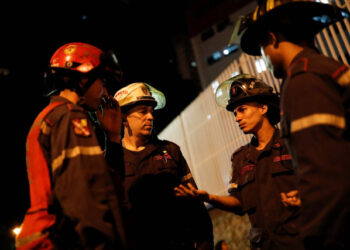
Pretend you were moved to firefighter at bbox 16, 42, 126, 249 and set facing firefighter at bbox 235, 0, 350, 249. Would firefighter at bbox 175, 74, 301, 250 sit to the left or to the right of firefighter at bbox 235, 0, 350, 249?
left

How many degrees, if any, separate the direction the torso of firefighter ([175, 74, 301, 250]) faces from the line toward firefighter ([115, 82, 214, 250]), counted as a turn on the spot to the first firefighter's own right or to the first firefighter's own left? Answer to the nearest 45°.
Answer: approximately 45° to the first firefighter's own right

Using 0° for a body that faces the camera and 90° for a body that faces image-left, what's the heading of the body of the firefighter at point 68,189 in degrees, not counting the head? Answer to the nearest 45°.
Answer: approximately 270°

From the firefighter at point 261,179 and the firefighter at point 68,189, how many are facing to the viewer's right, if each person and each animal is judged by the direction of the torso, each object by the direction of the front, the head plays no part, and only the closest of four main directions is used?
1

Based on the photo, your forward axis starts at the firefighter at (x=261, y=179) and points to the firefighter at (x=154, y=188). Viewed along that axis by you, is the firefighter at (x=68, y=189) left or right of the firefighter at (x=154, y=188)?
left

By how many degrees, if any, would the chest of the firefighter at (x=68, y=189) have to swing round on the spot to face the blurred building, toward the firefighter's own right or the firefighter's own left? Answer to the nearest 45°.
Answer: approximately 45° to the firefighter's own left

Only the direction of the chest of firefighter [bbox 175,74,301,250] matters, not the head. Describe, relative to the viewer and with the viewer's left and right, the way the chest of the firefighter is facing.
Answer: facing the viewer and to the left of the viewer

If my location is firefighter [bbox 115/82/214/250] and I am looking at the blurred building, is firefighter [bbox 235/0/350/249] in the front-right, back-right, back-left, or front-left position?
back-right

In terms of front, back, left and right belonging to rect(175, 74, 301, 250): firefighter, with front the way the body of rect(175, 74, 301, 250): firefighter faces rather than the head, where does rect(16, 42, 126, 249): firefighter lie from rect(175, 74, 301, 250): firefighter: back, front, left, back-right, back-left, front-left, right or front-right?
front

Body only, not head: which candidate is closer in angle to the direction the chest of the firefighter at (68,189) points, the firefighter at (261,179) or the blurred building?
the firefighter

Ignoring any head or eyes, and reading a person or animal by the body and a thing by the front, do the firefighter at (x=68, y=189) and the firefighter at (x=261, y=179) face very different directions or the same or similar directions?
very different directions

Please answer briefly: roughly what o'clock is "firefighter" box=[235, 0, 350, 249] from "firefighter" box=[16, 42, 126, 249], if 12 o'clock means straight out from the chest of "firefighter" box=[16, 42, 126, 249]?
"firefighter" box=[235, 0, 350, 249] is roughly at 1 o'clock from "firefighter" box=[16, 42, 126, 249].

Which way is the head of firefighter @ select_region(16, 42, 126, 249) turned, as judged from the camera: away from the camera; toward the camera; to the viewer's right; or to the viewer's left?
to the viewer's right
